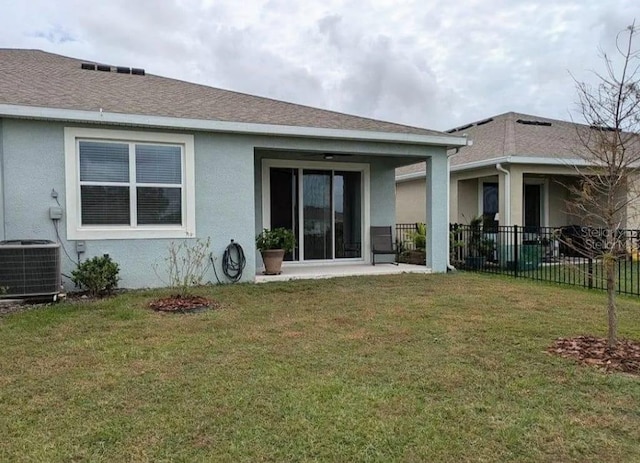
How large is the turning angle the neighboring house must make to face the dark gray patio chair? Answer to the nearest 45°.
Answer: approximately 90° to its left

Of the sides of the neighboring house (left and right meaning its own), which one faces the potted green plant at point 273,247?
left

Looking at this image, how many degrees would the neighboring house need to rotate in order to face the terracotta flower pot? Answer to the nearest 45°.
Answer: approximately 90° to its left

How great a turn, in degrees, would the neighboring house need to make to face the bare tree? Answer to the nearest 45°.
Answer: approximately 135° to its left

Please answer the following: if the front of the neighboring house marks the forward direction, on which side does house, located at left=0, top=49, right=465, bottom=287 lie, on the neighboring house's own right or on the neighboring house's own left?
on the neighboring house's own left

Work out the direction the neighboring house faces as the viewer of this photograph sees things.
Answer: facing away from the viewer and to the left of the viewer

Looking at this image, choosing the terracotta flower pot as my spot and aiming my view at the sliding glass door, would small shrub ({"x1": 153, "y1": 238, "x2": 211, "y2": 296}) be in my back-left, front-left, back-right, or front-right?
back-left

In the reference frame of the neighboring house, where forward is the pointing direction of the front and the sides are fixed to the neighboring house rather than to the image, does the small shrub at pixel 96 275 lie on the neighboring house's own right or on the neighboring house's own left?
on the neighboring house's own left

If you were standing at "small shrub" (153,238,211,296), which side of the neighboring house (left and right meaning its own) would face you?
left
